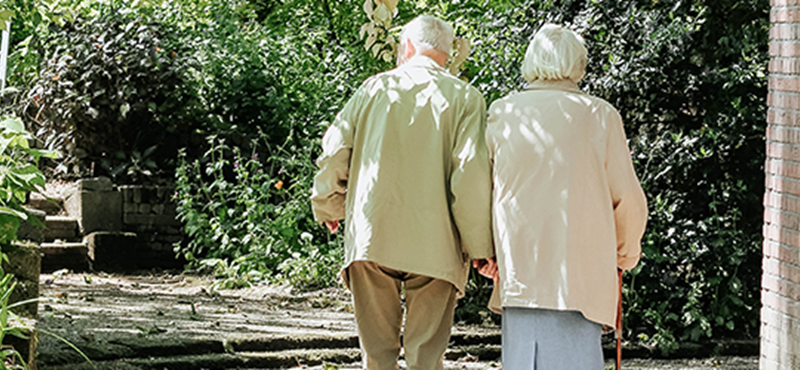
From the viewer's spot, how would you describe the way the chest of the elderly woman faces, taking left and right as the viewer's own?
facing away from the viewer

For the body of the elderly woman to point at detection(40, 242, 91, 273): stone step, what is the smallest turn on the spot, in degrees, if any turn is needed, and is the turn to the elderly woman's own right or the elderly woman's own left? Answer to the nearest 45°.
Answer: approximately 45° to the elderly woman's own left

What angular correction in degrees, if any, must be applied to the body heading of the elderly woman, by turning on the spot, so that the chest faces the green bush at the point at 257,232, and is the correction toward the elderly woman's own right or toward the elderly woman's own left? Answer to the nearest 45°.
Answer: approximately 45° to the elderly woman's own left

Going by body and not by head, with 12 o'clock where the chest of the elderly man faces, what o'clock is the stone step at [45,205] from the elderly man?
The stone step is roughly at 11 o'clock from the elderly man.

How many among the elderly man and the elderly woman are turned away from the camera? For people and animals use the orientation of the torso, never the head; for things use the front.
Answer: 2

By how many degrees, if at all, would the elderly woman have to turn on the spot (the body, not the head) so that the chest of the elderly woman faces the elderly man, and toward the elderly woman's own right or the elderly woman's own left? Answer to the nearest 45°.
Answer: approximately 45° to the elderly woman's own left

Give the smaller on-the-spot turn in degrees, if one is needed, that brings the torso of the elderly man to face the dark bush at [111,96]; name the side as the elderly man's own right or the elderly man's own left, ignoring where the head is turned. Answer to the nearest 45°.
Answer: approximately 45° to the elderly man's own left

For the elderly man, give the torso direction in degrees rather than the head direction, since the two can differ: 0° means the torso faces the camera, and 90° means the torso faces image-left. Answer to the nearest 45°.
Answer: approximately 180°

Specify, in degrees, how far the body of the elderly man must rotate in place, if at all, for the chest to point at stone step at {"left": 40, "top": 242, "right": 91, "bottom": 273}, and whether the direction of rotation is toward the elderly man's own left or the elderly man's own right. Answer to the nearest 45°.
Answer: approximately 45° to the elderly man's own left

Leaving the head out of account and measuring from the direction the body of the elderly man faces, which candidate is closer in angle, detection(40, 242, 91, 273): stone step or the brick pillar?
the stone step

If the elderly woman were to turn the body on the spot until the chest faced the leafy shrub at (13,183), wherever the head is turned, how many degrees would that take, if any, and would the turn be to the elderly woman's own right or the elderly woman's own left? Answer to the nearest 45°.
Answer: approximately 90° to the elderly woman's own left
